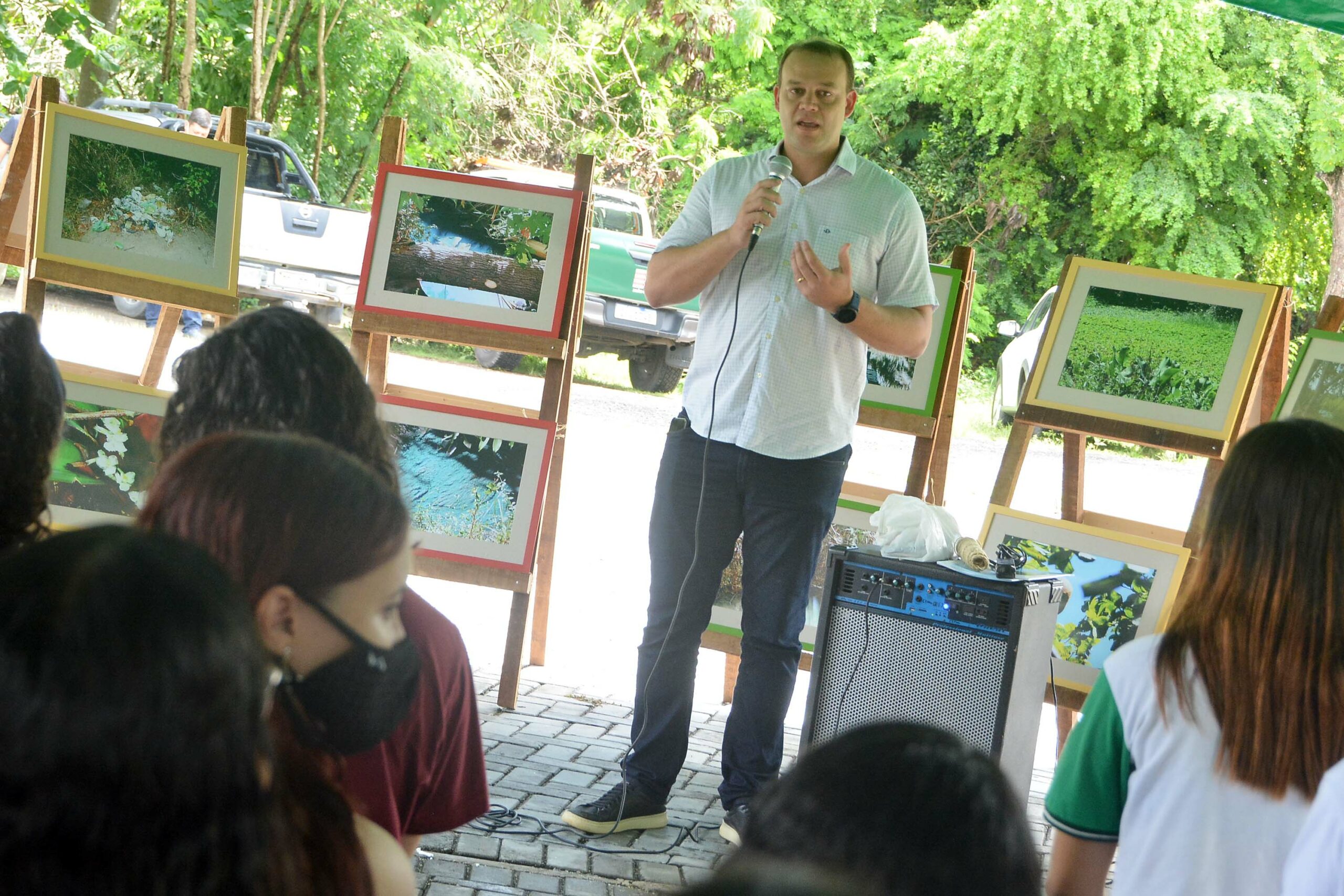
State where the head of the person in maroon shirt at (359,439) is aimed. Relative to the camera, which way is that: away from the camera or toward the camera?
away from the camera

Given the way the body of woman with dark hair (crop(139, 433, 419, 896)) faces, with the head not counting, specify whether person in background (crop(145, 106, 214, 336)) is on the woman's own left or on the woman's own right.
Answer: on the woman's own left

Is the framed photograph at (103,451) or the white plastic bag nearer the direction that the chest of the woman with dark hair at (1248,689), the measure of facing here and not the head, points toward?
the white plastic bag

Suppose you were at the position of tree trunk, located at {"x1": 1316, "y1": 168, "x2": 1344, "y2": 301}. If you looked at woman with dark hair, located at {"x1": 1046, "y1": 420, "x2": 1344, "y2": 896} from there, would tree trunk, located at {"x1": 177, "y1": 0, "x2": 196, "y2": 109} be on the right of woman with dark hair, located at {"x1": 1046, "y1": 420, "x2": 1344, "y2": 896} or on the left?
right

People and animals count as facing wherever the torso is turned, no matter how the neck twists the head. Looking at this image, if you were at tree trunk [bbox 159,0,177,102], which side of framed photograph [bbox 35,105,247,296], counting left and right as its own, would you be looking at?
back

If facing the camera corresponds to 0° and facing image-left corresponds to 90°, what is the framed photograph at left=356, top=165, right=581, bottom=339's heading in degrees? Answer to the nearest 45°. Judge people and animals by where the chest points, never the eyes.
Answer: approximately 0°

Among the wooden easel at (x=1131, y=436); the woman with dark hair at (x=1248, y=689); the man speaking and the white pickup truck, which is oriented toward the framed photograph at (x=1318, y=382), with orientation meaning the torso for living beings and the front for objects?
the woman with dark hair

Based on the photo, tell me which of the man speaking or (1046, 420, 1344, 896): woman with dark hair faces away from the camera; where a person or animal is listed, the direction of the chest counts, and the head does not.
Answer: the woman with dark hair

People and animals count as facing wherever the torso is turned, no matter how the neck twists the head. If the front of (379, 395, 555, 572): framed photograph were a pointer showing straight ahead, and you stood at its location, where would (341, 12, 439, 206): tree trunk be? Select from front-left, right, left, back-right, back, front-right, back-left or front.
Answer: back

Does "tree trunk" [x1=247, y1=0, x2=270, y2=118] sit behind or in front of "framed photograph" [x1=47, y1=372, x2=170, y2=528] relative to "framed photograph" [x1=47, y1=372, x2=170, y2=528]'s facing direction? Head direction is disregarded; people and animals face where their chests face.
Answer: behind

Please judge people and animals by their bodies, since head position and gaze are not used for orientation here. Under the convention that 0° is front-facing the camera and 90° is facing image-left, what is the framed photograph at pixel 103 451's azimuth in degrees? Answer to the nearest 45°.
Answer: approximately 0°

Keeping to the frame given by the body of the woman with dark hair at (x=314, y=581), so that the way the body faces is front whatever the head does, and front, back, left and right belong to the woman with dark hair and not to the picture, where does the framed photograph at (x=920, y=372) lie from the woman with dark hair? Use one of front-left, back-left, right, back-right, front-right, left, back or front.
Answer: front-left
